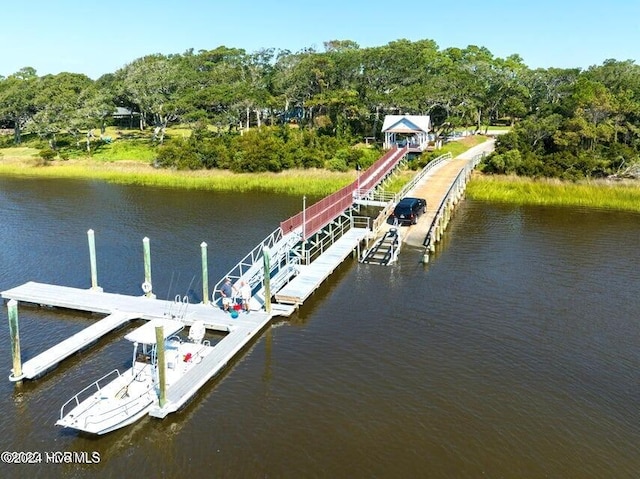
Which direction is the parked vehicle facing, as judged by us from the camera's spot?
facing away from the viewer and to the right of the viewer

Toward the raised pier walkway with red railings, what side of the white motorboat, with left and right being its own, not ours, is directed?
back

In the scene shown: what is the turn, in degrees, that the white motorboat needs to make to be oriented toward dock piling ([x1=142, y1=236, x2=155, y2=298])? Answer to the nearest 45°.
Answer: approximately 135° to its right

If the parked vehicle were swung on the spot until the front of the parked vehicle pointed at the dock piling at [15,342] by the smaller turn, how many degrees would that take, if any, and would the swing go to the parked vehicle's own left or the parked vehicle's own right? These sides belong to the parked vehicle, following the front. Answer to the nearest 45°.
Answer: approximately 180°

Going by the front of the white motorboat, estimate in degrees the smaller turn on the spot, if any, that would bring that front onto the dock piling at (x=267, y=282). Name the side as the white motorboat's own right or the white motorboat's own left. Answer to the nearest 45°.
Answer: approximately 180°

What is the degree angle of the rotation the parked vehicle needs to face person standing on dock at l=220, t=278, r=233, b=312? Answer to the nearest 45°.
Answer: approximately 180°

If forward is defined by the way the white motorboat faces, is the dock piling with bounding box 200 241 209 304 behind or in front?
behind

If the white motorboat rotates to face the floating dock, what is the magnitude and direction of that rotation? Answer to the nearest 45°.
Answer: approximately 180°

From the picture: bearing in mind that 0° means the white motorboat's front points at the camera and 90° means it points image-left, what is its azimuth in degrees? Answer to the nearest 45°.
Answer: approximately 45°

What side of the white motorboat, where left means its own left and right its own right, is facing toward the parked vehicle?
back
